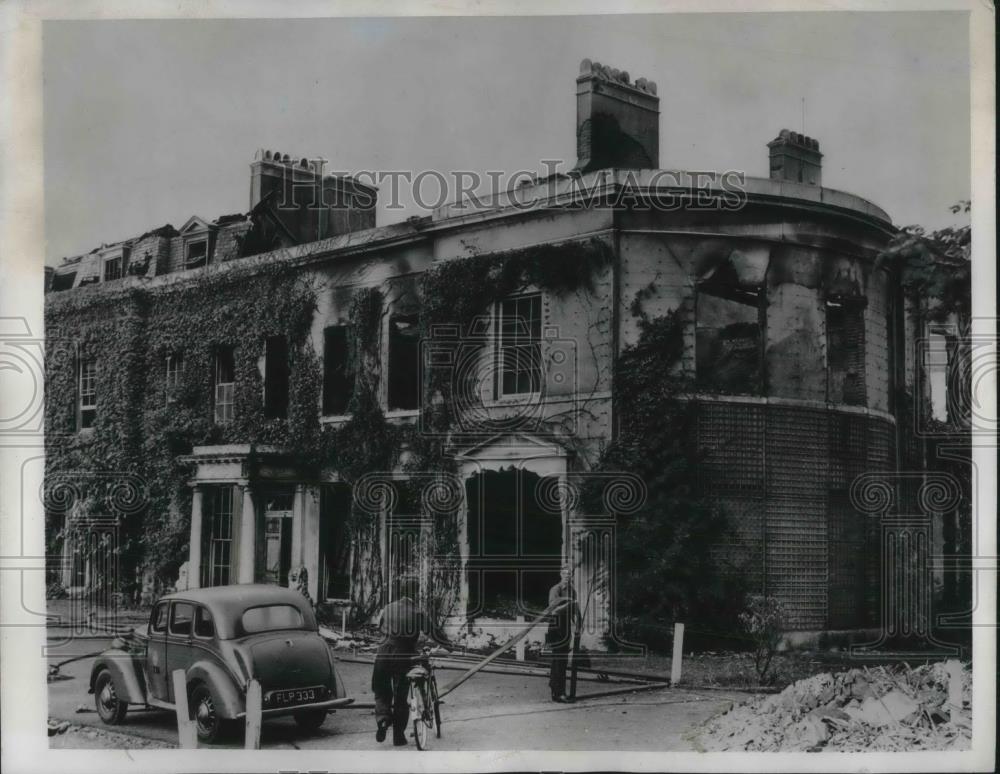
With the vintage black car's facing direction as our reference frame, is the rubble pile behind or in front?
behind

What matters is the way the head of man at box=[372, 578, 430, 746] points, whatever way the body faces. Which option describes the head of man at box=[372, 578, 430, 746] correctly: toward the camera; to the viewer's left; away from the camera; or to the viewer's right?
away from the camera

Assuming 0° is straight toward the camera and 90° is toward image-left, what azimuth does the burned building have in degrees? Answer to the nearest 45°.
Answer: approximately 45°

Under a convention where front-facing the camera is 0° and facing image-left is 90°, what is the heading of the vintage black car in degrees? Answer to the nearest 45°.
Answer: approximately 135°

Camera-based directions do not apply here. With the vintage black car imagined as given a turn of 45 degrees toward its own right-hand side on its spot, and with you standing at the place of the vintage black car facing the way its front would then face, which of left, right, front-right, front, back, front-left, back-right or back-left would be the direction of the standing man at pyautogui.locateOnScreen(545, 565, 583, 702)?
right

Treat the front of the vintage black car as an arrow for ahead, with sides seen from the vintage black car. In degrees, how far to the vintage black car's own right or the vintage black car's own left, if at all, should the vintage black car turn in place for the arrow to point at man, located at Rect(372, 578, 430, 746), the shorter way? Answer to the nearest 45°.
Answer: approximately 135° to the vintage black car's own right

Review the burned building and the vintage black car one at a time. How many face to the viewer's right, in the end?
0
